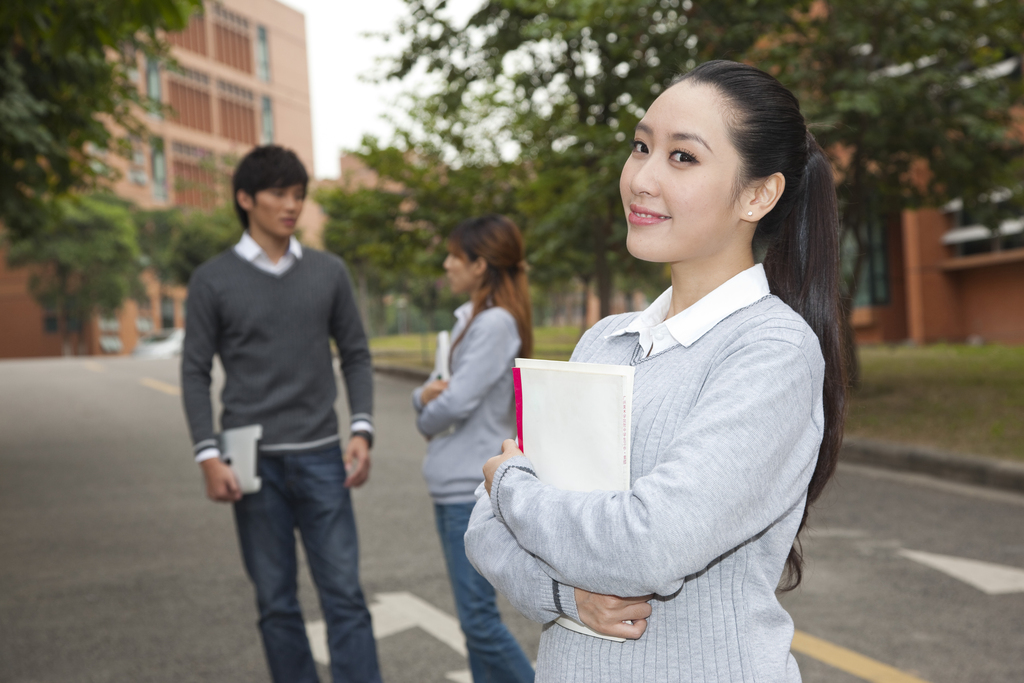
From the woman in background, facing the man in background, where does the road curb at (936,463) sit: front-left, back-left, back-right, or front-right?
back-right

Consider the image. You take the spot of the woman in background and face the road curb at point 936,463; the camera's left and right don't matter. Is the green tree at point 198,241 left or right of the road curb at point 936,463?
left

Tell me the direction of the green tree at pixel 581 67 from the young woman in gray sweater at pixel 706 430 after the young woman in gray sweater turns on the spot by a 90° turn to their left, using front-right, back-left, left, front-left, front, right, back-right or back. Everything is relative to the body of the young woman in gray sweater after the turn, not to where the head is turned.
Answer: back-left

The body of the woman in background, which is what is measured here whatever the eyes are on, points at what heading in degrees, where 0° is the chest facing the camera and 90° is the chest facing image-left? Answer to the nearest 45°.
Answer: approximately 90°

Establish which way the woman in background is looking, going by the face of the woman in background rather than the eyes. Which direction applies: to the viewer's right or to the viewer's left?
to the viewer's left

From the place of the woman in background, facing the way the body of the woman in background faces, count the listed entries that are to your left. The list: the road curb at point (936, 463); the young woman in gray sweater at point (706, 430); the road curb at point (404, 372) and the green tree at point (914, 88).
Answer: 1

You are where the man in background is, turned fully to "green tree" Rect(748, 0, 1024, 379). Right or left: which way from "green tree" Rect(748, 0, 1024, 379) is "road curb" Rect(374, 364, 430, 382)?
left

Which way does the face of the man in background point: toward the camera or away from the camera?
toward the camera

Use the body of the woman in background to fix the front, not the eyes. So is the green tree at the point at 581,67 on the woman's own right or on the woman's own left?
on the woman's own right

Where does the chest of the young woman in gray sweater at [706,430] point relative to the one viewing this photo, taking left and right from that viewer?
facing the viewer and to the left of the viewer

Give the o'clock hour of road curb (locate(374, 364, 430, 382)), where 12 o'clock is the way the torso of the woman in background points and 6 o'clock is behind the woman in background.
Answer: The road curb is roughly at 3 o'clock from the woman in background.
